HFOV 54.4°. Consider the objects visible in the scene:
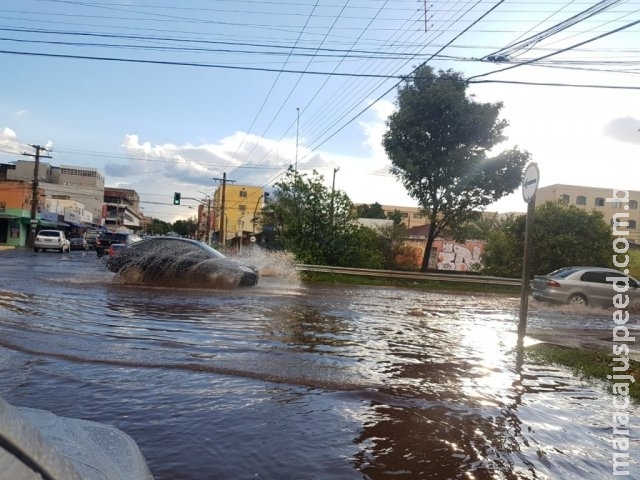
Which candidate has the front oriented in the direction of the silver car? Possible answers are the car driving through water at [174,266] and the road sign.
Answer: the car driving through water

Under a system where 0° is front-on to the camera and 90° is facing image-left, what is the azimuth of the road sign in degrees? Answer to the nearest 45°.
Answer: approximately 45°

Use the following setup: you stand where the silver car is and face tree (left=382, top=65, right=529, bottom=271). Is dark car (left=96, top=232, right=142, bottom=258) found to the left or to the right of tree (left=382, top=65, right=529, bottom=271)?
left

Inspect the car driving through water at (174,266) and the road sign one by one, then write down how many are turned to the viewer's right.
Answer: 1

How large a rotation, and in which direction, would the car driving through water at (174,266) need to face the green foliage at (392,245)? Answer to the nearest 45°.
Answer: approximately 45° to its left

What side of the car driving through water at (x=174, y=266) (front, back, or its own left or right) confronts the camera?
right

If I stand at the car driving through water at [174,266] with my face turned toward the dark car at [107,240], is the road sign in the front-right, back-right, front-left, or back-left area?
back-right

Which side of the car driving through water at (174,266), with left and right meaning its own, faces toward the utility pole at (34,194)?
left

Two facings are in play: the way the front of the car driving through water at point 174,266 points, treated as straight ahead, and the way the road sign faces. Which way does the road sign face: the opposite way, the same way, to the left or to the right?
the opposite way

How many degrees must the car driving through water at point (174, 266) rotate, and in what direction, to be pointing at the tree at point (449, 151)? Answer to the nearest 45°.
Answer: approximately 45° to its left

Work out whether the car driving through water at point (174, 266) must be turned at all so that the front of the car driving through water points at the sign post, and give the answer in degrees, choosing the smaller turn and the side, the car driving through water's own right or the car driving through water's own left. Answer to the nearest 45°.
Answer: approximately 45° to the car driving through water's own right

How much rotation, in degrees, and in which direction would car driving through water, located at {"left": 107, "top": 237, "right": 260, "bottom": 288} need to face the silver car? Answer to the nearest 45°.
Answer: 0° — it already faces it
